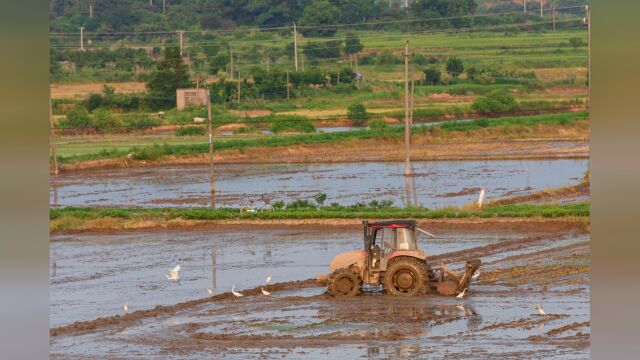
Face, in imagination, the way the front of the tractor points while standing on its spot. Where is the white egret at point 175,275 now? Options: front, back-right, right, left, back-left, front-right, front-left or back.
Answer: front-right

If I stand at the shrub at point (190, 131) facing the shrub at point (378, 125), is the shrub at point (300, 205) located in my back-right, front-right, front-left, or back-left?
front-right

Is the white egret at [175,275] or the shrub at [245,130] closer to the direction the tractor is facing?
the white egret

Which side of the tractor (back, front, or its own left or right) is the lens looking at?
left

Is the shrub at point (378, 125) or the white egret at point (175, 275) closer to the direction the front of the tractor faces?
the white egret

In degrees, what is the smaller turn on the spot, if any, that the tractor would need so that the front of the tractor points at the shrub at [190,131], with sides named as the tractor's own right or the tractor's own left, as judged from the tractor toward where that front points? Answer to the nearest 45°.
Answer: approximately 90° to the tractor's own right

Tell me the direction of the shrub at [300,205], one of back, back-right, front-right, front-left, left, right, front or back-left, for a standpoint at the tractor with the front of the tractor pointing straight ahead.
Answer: right

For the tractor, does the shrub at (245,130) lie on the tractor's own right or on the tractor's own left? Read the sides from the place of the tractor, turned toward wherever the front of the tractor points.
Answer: on the tractor's own right

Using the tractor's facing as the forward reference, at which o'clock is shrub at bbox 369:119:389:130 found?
The shrub is roughly at 3 o'clock from the tractor.

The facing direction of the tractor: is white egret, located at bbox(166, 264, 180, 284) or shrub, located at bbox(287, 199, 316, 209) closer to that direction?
the white egret

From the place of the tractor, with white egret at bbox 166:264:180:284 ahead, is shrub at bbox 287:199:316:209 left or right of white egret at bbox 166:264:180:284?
right

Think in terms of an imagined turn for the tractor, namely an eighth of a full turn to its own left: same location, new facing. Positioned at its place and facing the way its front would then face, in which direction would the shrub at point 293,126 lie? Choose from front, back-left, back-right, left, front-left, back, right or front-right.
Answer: back-right
